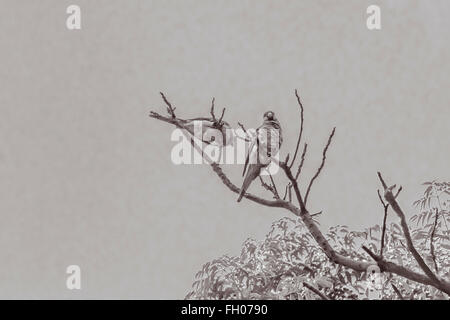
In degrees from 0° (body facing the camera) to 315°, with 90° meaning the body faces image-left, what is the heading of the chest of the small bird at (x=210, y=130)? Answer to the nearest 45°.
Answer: approximately 270°

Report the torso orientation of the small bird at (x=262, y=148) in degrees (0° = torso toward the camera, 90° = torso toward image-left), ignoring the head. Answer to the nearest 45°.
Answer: approximately 315°

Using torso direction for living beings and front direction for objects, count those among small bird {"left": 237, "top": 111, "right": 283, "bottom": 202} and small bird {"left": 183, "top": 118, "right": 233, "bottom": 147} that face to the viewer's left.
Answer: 0
